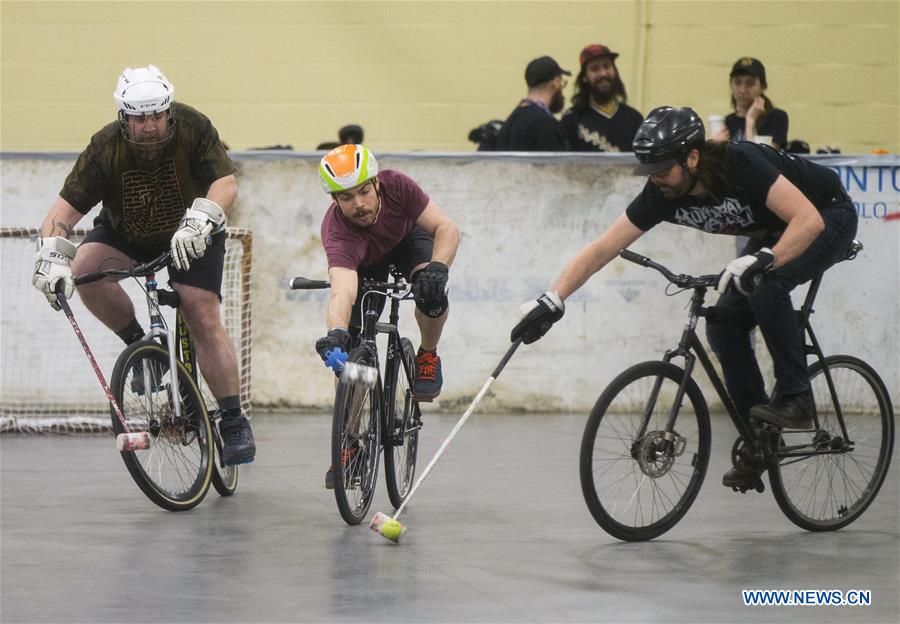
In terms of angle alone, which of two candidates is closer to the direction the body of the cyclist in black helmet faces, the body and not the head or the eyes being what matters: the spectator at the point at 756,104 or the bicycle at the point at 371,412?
the bicycle

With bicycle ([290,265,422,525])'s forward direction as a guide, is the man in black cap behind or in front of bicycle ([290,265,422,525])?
behind

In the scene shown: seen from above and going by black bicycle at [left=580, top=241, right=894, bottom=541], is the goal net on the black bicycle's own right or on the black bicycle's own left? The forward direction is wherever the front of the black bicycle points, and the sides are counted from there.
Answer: on the black bicycle's own right

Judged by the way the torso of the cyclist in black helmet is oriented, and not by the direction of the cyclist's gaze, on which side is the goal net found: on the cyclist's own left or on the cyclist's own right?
on the cyclist's own right

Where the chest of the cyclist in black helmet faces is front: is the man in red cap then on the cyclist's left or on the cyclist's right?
on the cyclist's right

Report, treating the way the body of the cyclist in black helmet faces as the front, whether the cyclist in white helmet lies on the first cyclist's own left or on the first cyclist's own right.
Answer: on the first cyclist's own right

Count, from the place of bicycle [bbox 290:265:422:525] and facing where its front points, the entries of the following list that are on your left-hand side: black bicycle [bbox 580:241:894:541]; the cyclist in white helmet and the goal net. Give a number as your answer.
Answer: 1

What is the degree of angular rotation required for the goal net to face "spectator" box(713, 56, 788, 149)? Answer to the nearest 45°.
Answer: approximately 90° to its left

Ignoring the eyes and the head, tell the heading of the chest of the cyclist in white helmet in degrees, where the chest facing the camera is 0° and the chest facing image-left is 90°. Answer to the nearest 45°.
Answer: approximately 0°

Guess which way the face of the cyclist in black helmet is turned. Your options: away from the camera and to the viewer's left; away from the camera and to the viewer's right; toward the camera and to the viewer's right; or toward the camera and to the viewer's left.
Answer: toward the camera and to the viewer's left
